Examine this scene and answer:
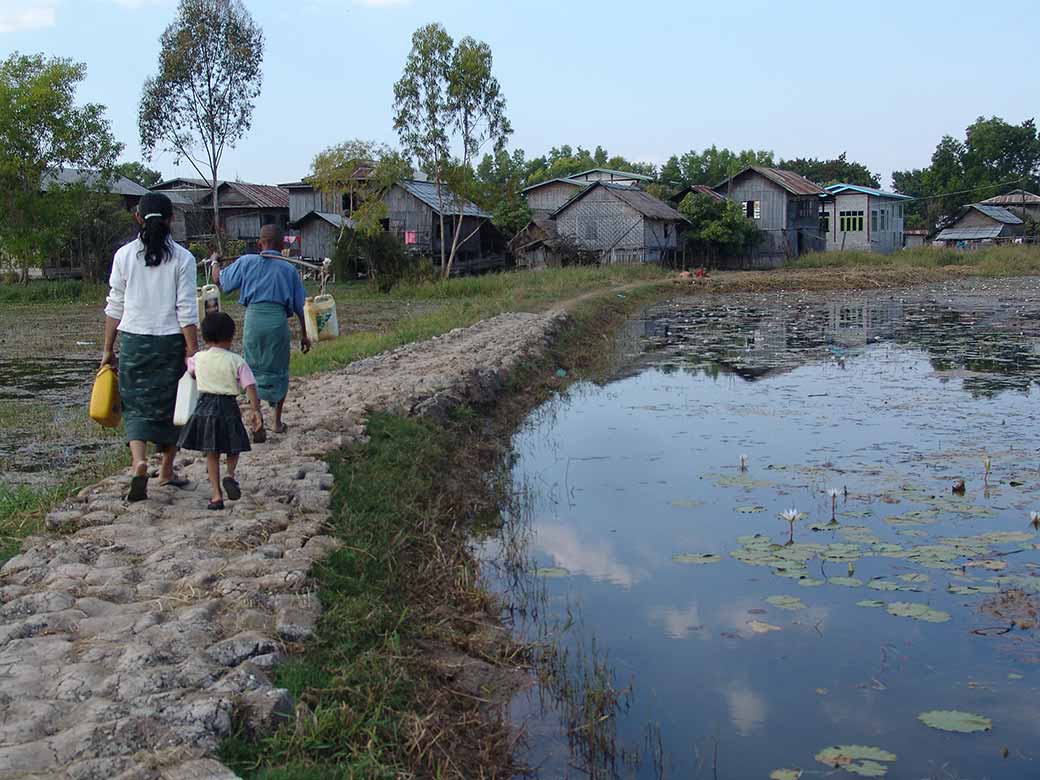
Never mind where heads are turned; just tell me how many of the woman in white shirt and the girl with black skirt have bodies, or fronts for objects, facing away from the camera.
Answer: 2

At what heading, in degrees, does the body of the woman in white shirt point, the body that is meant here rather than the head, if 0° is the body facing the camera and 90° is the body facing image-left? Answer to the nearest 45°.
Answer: approximately 180°

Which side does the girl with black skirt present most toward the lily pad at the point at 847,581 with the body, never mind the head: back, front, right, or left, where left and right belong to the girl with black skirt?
right

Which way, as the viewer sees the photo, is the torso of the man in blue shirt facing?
away from the camera

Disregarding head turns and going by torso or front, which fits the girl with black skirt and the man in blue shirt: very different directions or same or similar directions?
same or similar directions

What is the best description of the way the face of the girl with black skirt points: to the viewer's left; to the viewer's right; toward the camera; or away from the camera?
away from the camera

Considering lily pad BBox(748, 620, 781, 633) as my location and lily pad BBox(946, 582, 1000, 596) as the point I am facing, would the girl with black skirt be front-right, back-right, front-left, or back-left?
back-left

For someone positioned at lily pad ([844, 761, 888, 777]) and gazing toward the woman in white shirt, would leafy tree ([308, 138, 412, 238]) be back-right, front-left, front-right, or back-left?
front-right

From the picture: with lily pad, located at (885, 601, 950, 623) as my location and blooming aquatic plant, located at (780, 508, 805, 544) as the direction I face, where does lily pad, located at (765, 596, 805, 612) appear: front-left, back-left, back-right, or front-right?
front-left

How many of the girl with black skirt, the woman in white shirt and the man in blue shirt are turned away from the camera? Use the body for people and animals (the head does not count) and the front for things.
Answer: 3

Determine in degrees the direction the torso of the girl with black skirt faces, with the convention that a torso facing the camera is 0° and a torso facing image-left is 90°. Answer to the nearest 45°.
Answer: approximately 180°

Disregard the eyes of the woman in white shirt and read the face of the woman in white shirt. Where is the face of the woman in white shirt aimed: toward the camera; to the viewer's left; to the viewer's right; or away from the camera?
away from the camera

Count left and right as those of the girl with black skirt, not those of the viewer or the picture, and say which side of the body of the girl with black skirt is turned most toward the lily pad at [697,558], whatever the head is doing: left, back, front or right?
right

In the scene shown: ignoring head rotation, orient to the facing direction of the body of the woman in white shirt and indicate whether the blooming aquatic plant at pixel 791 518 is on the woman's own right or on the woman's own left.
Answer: on the woman's own right

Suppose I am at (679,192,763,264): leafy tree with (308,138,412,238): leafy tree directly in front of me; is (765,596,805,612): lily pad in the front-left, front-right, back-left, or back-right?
front-left

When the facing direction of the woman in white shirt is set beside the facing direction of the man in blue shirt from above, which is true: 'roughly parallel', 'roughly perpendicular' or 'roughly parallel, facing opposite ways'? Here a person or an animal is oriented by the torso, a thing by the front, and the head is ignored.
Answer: roughly parallel
